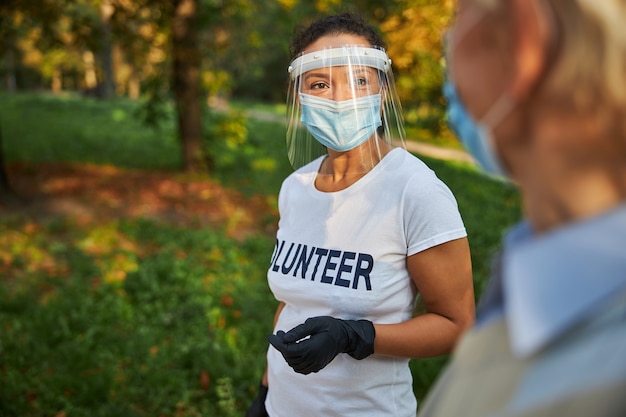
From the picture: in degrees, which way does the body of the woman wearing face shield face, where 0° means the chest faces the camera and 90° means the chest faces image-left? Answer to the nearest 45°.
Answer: approximately 45°

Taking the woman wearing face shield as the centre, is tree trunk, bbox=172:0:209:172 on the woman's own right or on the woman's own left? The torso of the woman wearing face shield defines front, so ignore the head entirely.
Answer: on the woman's own right

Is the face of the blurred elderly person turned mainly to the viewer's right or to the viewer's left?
to the viewer's left

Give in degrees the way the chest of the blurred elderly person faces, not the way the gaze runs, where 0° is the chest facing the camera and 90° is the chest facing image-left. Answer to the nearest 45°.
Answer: approximately 135°
